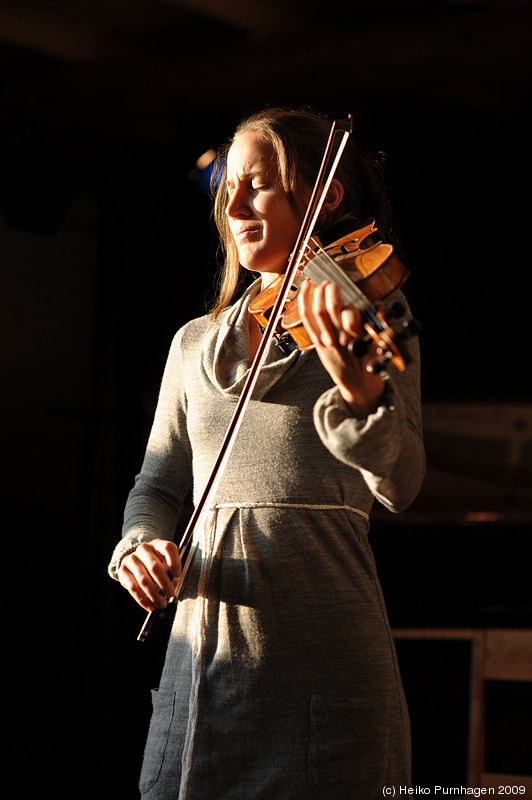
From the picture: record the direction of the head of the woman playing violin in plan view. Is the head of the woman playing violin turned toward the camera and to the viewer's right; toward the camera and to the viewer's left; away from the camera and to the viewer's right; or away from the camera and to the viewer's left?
toward the camera and to the viewer's left

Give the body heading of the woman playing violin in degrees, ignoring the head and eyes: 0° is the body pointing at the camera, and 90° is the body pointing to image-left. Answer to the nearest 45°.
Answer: approximately 45°
